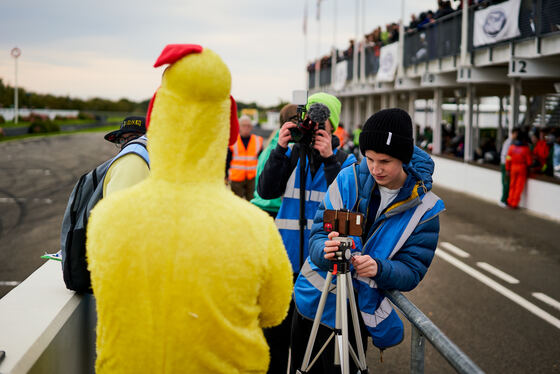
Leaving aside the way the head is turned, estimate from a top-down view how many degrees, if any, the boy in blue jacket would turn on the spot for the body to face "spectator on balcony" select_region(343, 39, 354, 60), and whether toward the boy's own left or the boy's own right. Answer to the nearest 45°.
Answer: approximately 135° to the boy's own right

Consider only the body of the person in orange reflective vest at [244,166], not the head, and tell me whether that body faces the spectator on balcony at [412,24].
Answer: no

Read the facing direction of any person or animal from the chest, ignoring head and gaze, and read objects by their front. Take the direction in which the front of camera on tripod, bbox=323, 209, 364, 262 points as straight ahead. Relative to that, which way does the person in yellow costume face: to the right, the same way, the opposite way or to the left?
the opposite way

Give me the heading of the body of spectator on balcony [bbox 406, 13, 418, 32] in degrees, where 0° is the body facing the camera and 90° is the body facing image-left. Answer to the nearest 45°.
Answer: approximately 45°

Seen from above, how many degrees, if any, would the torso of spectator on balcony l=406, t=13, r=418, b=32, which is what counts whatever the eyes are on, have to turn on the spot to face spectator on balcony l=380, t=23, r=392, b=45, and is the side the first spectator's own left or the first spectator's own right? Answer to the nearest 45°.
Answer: approximately 135° to the first spectator's own right

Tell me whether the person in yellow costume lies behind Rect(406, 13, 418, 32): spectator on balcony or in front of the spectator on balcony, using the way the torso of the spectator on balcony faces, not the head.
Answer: in front

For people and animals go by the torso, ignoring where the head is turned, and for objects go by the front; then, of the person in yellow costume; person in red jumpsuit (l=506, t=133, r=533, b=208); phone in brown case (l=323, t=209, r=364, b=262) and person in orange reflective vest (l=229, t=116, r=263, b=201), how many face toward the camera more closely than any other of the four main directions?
2

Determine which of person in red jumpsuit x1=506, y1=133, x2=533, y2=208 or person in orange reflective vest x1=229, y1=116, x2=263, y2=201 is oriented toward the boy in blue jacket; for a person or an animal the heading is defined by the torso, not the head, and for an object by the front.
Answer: the person in orange reflective vest

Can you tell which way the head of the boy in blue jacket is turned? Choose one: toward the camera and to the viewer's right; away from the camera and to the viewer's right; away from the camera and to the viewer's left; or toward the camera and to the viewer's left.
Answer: toward the camera and to the viewer's left

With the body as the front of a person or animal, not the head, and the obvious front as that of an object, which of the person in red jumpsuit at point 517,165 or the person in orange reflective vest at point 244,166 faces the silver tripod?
the person in orange reflective vest

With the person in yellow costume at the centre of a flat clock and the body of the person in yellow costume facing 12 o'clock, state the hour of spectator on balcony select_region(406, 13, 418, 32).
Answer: The spectator on balcony is roughly at 1 o'clock from the person in yellow costume.

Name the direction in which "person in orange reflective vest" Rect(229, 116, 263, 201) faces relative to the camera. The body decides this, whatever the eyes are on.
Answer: toward the camera

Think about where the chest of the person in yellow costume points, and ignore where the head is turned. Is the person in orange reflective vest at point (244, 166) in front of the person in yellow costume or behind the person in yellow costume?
in front

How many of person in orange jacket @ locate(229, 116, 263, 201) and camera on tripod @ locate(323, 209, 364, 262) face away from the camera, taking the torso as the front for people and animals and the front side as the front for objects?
0

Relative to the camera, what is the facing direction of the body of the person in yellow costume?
away from the camera

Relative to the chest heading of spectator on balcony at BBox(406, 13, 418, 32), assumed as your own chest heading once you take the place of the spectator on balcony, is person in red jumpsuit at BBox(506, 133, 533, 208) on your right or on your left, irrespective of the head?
on your left
